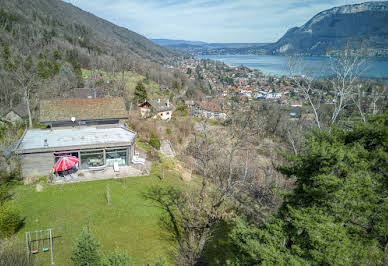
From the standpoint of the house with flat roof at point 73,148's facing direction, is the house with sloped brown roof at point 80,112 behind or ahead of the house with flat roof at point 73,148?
behind

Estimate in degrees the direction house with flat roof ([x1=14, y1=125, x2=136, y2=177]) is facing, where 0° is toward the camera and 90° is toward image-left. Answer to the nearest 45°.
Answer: approximately 0°

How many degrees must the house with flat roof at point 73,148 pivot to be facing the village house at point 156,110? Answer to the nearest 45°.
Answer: approximately 135° to its left

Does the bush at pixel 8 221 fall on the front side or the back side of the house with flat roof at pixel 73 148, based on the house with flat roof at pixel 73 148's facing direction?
on the front side

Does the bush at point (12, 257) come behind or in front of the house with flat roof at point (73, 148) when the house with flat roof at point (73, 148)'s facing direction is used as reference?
in front

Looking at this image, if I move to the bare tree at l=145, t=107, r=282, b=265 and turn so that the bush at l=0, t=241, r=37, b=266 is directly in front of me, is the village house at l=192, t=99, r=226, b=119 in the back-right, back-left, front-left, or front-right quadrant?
back-right

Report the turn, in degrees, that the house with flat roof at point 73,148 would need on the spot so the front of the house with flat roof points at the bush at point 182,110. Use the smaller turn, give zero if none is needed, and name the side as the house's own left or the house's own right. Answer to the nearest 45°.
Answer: approximately 135° to the house's own left

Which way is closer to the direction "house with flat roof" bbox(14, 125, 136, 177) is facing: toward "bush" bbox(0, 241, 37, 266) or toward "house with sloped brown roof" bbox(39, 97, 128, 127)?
the bush

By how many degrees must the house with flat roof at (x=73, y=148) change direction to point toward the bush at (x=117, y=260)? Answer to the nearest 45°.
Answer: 0° — it already faces it

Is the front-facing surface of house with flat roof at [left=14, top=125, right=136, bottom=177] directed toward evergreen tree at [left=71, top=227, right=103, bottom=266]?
yes
